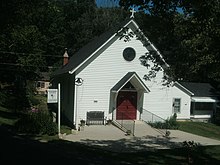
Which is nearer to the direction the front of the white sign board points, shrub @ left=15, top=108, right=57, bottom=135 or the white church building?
the shrub

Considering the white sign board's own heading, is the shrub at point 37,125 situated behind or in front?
in front

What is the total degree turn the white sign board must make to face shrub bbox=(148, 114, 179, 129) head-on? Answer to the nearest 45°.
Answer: approximately 135° to its left

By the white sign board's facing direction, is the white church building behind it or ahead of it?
behind

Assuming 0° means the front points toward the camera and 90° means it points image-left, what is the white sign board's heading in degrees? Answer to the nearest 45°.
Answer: approximately 0°

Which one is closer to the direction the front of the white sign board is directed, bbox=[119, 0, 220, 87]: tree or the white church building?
the tree
